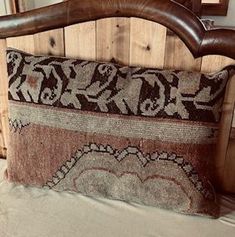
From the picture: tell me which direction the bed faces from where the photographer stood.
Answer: facing the viewer
